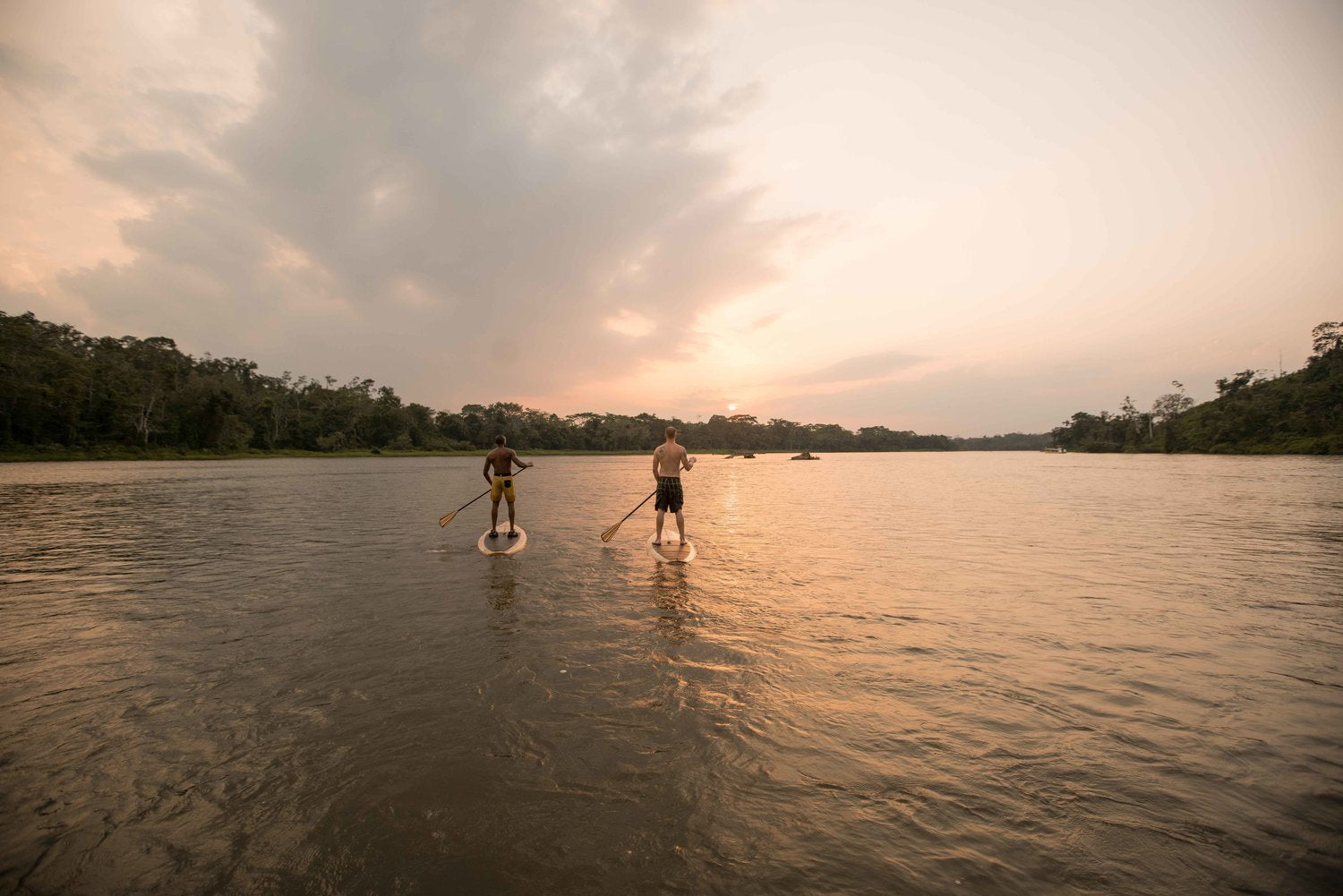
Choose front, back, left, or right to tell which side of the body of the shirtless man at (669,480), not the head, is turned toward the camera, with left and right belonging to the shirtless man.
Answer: back

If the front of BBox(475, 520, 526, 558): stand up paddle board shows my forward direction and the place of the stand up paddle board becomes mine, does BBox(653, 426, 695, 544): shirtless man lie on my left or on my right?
on my right

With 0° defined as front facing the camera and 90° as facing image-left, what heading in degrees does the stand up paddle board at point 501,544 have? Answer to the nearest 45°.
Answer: approximately 180°

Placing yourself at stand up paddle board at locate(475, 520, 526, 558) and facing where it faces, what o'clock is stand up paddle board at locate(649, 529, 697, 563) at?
stand up paddle board at locate(649, 529, 697, 563) is roughly at 4 o'clock from stand up paddle board at locate(475, 520, 526, 558).

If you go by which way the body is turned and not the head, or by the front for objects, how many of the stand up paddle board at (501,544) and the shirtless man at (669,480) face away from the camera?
2

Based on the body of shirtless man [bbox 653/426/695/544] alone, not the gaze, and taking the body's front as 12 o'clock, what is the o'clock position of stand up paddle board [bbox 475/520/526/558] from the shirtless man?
The stand up paddle board is roughly at 9 o'clock from the shirtless man.
